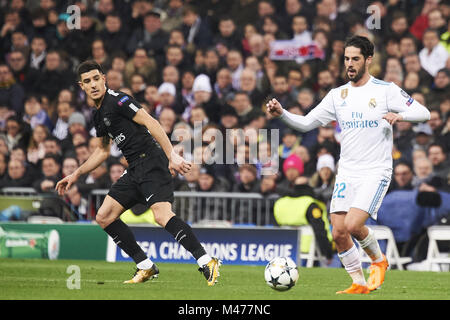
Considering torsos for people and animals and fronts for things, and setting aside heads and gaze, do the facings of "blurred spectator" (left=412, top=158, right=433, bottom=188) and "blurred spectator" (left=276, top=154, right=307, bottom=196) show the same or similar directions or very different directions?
same or similar directions

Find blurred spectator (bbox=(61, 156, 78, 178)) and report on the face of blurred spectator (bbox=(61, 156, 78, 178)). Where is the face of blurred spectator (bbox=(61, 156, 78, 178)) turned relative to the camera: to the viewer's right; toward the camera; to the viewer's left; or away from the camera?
toward the camera

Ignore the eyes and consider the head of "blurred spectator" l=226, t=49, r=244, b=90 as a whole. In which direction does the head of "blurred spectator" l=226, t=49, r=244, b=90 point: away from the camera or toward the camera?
toward the camera

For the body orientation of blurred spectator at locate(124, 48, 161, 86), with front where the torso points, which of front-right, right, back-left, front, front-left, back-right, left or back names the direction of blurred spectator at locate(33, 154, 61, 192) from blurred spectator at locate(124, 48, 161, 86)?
front-right

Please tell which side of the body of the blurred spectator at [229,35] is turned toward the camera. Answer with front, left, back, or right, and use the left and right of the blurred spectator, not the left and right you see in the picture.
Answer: front

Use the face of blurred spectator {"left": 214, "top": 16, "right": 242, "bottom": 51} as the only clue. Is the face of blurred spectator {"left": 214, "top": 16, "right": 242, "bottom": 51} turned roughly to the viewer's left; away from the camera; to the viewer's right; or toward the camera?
toward the camera

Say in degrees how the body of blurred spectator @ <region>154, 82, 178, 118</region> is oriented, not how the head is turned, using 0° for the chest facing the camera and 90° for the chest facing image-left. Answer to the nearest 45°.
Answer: approximately 0°

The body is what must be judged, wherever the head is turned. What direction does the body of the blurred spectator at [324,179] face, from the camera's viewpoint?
toward the camera

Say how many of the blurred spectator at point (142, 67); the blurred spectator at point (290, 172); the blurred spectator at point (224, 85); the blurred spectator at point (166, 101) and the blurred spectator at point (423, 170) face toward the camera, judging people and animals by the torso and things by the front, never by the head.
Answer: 5

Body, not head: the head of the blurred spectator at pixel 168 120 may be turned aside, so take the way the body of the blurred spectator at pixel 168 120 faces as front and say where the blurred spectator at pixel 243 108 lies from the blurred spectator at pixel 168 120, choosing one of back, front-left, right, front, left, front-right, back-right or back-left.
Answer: left

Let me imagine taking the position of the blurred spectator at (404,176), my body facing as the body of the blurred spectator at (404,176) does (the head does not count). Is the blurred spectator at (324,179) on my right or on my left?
on my right
